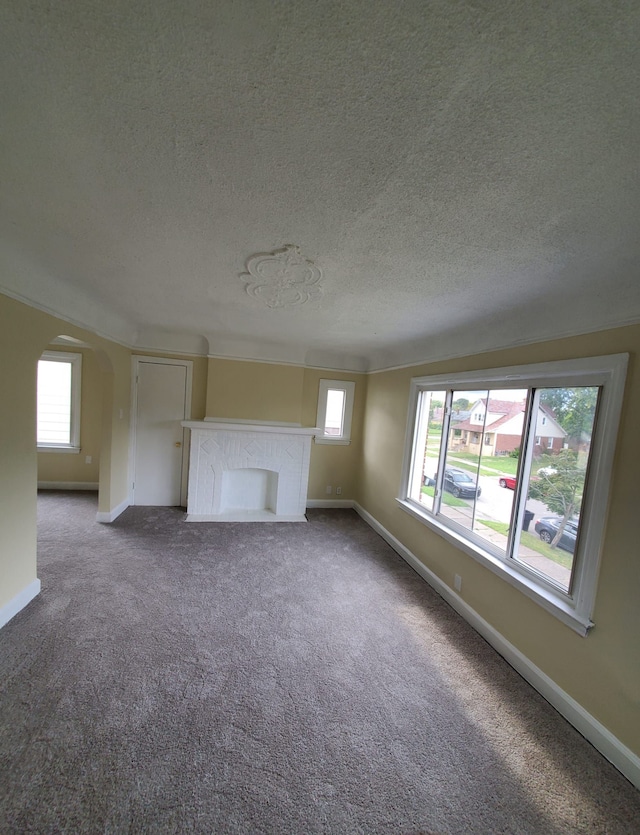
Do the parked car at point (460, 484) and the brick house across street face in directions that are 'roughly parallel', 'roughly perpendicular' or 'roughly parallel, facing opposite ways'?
roughly perpendicular

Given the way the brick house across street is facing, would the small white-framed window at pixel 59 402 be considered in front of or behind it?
in front

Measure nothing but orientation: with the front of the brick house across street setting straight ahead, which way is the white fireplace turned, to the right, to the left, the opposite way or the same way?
to the left

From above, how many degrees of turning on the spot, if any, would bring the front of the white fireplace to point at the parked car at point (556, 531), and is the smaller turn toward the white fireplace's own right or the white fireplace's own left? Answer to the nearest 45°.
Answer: approximately 45° to the white fireplace's own left

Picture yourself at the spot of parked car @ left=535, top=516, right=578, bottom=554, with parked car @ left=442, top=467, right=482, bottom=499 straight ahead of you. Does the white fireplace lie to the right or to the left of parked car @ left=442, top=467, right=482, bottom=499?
left

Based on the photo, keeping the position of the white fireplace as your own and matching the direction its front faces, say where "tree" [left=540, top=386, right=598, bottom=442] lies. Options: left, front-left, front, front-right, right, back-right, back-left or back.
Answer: back-left

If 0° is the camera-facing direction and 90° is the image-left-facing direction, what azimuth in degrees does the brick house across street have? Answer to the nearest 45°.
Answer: approximately 45°
